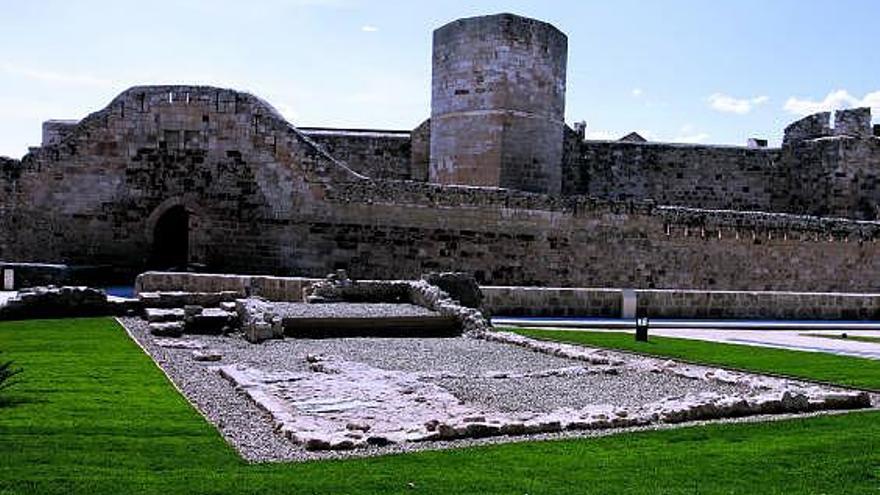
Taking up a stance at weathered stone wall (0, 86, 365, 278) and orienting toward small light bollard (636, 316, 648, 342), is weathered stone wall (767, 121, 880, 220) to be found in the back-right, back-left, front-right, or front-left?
front-left

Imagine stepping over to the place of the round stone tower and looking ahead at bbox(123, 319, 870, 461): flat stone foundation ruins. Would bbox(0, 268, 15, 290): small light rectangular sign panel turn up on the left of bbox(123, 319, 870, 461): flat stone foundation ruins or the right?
right

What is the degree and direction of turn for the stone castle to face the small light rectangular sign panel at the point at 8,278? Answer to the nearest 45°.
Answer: approximately 45° to its right

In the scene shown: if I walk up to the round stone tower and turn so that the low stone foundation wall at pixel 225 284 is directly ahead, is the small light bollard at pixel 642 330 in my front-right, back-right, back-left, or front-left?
front-left

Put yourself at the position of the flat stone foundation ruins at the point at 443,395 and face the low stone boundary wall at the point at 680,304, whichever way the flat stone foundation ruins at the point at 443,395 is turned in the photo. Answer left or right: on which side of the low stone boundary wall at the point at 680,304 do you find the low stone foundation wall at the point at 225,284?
left

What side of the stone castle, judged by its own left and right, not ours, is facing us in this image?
front

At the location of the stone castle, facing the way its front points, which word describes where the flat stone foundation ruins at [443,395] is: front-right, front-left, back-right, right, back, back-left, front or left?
front

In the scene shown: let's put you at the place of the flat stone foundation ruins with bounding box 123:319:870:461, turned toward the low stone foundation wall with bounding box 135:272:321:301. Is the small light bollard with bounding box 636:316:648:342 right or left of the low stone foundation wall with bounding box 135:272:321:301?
right

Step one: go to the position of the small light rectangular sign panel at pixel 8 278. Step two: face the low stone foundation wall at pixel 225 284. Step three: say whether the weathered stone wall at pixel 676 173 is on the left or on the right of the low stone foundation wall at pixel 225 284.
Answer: left

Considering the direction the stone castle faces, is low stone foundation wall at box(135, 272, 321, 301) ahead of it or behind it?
ahead

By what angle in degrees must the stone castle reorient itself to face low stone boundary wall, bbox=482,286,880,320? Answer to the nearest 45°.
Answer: approximately 45° to its left
